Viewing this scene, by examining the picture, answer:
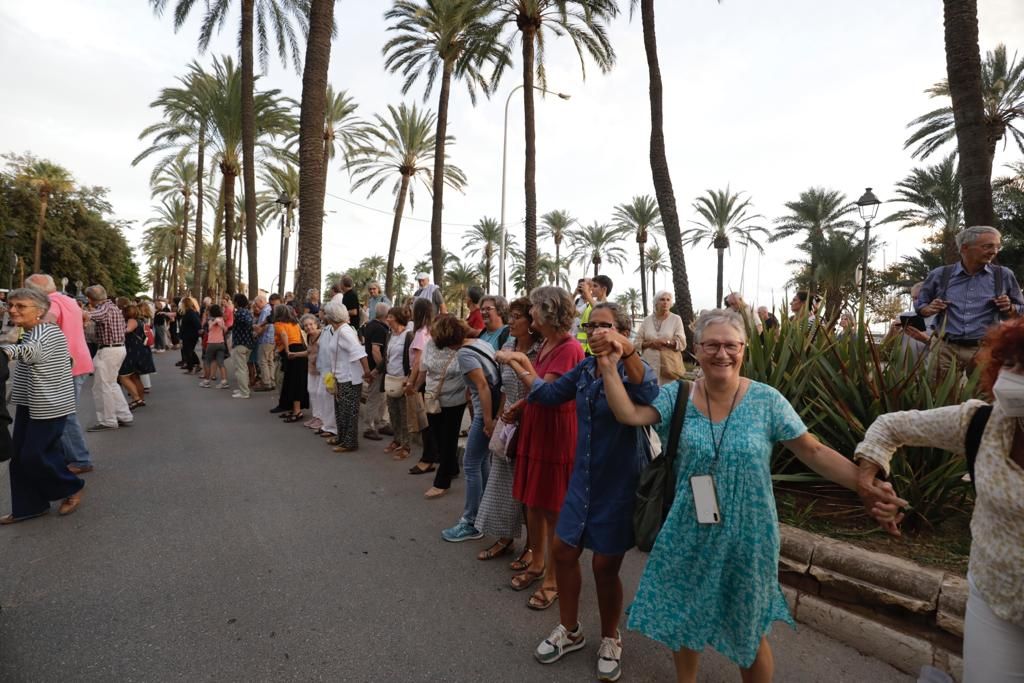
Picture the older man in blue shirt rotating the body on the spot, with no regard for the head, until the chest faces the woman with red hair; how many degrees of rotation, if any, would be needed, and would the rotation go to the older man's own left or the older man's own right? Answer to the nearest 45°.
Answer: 0° — they already face them

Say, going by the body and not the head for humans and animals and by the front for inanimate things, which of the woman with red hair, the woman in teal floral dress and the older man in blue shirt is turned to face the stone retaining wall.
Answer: the older man in blue shirt

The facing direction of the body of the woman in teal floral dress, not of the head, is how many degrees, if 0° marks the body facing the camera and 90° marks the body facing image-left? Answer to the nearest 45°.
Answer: approximately 0°

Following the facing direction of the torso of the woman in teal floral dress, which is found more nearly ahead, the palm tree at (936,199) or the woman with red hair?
the woman with red hair

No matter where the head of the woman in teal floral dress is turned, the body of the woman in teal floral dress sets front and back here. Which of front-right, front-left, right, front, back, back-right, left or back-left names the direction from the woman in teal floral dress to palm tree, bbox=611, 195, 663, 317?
back

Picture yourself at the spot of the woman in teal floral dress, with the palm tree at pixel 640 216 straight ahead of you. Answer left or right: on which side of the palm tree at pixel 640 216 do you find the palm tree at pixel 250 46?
left

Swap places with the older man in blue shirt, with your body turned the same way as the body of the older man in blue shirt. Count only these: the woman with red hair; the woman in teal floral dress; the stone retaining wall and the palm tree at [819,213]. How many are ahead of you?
3

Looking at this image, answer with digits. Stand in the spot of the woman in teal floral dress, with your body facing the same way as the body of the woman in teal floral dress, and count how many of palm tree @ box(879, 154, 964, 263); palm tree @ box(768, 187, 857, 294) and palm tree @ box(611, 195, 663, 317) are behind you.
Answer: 3
